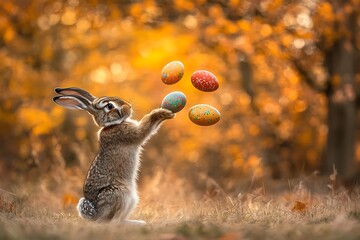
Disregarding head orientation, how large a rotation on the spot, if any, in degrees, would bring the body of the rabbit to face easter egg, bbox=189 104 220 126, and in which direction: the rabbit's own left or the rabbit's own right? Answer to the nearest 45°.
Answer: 0° — it already faces it

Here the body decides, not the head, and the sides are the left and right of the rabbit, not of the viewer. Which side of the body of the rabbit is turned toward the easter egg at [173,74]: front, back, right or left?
front

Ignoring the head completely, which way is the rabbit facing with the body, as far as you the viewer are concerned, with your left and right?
facing to the right of the viewer
